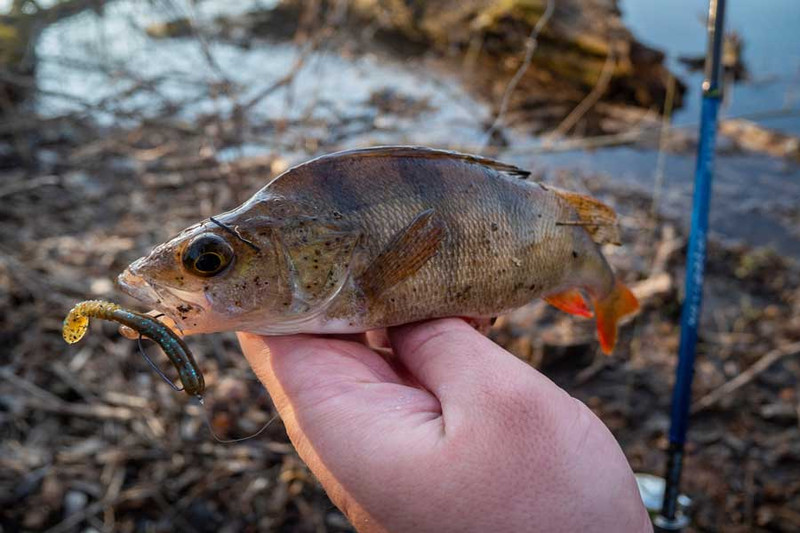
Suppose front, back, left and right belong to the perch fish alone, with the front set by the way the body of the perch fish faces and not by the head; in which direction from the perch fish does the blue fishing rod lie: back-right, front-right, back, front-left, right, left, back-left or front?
back-right

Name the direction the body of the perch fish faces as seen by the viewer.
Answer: to the viewer's left

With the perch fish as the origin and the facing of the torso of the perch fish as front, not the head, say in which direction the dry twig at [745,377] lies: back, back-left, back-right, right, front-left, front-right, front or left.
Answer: back-right
